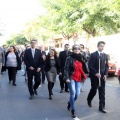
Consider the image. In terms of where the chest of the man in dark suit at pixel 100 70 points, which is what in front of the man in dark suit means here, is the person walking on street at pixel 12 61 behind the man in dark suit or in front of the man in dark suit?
behind

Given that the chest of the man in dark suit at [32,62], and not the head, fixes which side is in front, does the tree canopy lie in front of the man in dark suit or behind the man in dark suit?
behind

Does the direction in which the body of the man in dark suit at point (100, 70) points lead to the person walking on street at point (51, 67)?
no

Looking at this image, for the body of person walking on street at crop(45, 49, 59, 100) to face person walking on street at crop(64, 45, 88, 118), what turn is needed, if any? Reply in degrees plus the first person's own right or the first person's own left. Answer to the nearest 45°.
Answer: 0° — they already face them

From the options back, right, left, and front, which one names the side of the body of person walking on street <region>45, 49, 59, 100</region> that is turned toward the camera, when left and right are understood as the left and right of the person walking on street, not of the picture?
front

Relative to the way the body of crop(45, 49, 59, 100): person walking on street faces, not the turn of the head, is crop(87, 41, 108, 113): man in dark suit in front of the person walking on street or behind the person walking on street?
in front

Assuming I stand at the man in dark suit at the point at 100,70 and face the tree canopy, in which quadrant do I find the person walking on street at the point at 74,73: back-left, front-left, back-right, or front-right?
back-left

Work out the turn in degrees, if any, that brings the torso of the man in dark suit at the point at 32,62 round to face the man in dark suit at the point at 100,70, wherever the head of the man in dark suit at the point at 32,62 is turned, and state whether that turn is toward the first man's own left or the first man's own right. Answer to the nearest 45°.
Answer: approximately 45° to the first man's own left

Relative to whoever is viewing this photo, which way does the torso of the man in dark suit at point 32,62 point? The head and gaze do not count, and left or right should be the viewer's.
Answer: facing the viewer

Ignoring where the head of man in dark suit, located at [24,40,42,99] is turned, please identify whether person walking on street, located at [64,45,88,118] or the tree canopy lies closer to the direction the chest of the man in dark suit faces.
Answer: the person walking on street

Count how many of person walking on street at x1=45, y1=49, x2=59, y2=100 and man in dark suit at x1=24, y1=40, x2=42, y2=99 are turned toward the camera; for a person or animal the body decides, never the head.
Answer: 2

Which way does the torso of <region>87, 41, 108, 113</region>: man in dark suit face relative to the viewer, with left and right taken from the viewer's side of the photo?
facing the viewer and to the right of the viewer

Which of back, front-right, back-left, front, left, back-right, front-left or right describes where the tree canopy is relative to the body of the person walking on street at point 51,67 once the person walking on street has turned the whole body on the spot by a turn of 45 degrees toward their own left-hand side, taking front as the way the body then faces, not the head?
back-left

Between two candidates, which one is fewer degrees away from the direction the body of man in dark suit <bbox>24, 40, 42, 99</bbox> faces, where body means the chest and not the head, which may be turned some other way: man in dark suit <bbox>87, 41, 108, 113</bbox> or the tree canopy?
the man in dark suit

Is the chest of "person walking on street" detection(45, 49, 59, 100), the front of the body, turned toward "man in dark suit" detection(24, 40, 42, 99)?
no

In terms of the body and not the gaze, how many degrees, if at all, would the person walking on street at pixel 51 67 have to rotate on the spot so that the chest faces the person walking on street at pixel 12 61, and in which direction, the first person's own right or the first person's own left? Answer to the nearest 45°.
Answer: approximately 135° to the first person's own right
